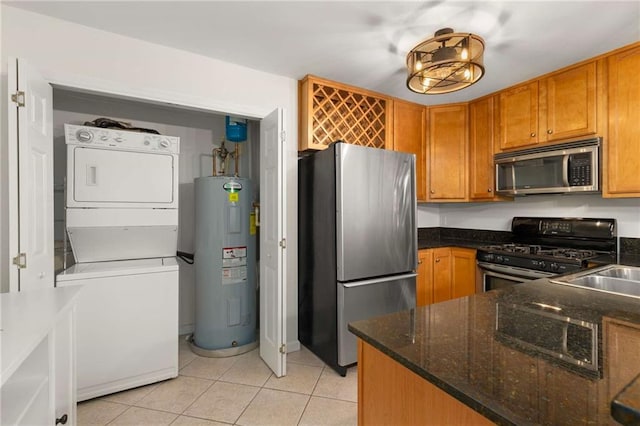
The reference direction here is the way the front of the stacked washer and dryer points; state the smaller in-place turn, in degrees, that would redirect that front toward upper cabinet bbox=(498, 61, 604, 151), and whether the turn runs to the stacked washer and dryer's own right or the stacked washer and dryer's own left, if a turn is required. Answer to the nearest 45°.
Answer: approximately 45° to the stacked washer and dryer's own left

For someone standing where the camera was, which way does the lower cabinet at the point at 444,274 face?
facing the viewer and to the right of the viewer

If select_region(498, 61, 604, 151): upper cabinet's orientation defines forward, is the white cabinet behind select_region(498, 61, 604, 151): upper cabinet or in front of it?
in front

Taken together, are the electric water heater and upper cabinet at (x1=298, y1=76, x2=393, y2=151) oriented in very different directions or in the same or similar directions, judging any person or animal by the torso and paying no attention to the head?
same or similar directions

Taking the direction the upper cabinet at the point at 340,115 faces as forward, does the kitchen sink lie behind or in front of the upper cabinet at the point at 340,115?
in front

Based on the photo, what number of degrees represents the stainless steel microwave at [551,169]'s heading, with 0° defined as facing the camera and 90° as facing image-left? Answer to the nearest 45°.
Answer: approximately 45°

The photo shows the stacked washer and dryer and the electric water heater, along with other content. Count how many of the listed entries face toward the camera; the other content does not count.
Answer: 2

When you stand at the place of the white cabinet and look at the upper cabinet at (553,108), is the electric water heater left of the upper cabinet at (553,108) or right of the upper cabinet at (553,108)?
left

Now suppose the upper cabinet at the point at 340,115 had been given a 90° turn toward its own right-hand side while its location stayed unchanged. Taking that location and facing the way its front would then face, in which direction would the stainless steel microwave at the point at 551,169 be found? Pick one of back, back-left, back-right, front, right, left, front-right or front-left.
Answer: back-left

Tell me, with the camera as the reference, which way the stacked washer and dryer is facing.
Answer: facing the viewer

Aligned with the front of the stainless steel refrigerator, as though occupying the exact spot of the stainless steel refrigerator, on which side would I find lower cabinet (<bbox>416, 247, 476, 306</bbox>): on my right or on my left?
on my left

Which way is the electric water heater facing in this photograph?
toward the camera

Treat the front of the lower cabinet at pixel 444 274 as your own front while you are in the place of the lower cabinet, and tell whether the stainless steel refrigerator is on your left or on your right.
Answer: on your right
